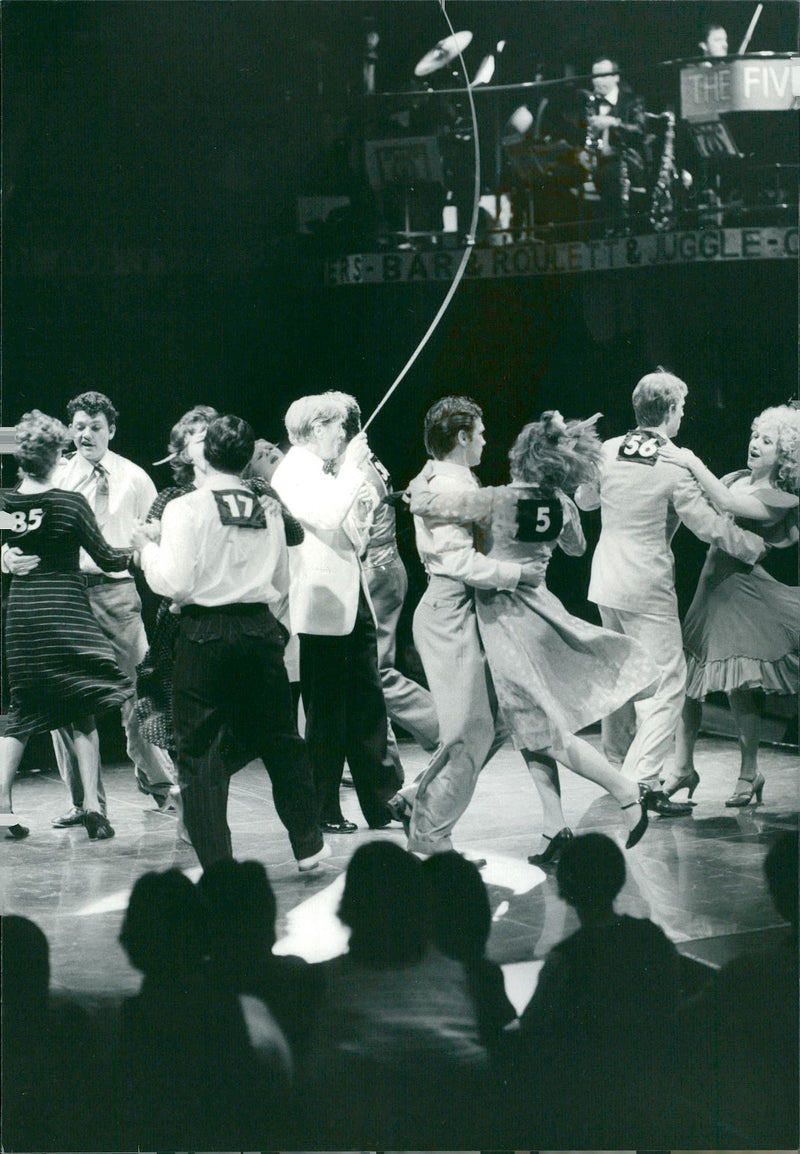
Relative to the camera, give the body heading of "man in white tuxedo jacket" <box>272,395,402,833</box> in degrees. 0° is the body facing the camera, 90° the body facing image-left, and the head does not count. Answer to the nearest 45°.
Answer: approximately 270°

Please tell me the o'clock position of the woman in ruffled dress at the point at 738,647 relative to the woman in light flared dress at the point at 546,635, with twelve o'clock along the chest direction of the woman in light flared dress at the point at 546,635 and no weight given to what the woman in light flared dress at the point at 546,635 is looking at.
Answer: the woman in ruffled dress at the point at 738,647 is roughly at 3 o'clock from the woman in light flared dress at the point at 546,635.

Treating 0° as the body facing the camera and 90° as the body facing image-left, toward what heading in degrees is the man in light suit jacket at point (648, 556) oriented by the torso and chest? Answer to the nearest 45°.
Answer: approximately 225°

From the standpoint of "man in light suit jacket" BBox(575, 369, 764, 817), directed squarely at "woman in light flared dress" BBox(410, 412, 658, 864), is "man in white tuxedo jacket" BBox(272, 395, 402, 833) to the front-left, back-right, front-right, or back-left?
front-right

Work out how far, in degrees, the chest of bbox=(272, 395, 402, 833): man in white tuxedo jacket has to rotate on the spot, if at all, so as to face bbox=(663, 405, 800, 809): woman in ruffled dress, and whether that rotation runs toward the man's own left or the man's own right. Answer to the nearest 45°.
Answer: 0° — they already face them

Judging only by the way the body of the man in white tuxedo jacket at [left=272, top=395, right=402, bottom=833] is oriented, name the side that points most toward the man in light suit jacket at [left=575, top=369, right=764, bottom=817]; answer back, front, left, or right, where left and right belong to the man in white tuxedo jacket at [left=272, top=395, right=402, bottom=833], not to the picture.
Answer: front

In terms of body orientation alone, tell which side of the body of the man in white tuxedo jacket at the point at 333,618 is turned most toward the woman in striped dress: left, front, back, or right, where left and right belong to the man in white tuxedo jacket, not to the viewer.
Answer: back

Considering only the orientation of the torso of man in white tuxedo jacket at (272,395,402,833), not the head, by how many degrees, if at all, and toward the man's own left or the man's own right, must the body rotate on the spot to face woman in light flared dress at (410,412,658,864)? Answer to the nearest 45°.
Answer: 0° — they already face them

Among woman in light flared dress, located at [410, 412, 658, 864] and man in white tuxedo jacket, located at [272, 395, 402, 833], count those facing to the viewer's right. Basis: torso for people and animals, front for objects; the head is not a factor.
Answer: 1

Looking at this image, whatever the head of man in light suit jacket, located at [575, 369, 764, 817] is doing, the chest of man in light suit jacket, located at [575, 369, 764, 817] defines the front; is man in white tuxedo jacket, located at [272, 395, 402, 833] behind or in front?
behind

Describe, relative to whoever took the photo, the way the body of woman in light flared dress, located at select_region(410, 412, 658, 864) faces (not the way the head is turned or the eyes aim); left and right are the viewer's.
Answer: facing away from the viewer and to the left of the viewer

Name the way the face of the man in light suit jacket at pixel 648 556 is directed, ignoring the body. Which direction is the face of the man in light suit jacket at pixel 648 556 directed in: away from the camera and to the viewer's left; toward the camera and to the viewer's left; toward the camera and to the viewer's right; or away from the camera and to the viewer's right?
away from the camera and to the viewer's right
